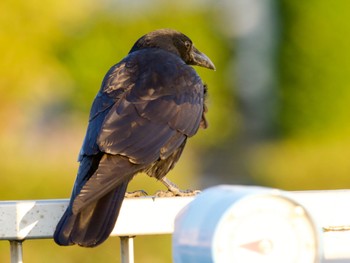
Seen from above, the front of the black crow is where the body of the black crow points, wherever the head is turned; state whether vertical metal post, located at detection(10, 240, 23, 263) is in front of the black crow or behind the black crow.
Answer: behind

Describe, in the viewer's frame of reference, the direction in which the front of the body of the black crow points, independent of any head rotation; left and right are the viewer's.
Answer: facing away from the viewer and to the right of the viewer
